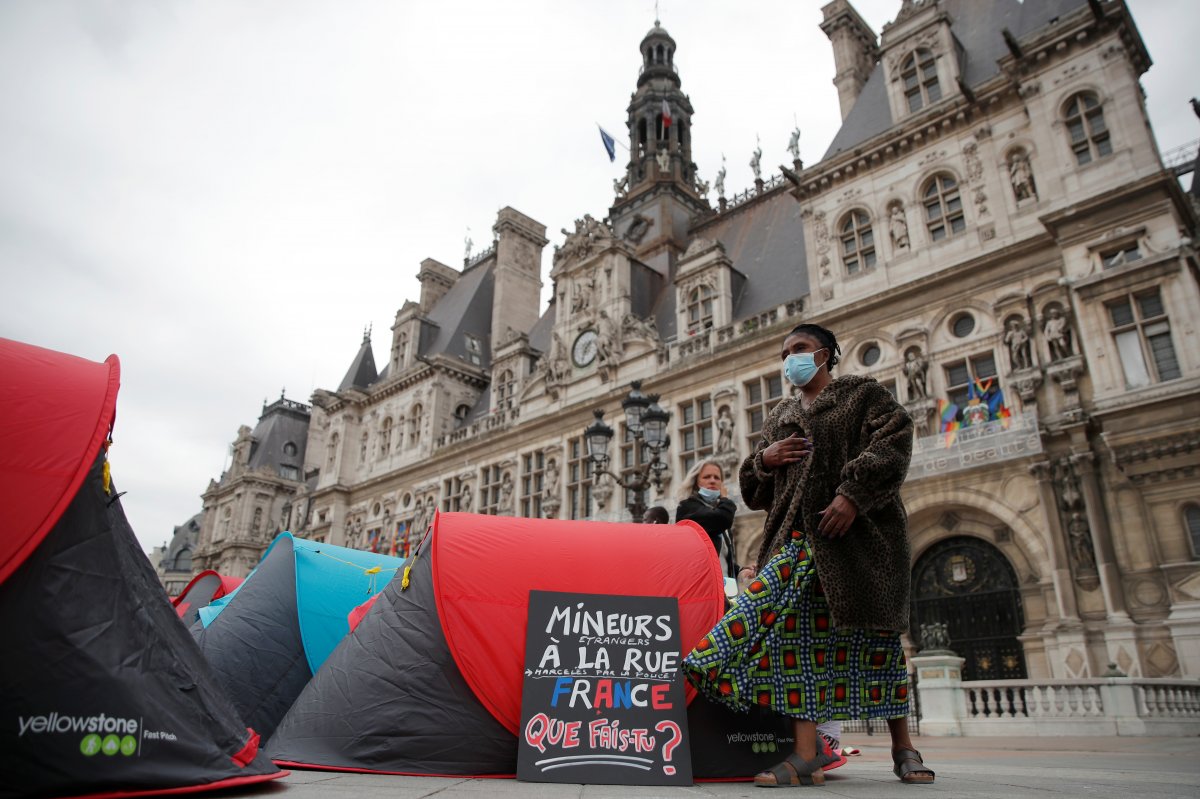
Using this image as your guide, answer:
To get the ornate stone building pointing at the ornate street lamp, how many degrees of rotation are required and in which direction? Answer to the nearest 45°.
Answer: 0° — it already faces it

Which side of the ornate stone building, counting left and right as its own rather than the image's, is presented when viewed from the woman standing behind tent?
front

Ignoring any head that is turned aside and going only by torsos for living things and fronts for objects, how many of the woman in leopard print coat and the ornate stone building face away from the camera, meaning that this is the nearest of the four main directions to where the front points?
0

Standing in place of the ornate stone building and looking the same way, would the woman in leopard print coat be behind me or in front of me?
in front

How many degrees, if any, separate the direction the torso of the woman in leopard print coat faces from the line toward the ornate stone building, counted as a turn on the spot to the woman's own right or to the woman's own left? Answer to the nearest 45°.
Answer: approximately 135° to the woman's own right

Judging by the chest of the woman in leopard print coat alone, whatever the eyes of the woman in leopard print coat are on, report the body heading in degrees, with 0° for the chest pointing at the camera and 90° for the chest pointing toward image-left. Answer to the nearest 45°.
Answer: approximately 45°

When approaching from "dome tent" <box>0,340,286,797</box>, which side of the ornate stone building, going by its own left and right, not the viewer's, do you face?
front

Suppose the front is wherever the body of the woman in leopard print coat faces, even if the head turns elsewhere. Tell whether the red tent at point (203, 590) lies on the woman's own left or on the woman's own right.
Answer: on the woman's own right

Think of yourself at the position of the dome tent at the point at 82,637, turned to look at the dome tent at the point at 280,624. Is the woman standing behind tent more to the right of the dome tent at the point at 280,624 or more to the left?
right

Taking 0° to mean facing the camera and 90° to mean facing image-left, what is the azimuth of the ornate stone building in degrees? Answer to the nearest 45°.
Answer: approximately 45°
